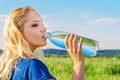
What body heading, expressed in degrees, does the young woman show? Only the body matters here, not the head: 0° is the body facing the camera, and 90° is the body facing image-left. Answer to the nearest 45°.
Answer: approximately 270°
